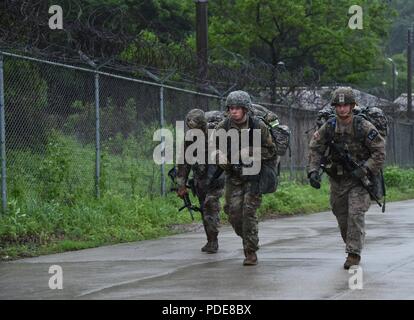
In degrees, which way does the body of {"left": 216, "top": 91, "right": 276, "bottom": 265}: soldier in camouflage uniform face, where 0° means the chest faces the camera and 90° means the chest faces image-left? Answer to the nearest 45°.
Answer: approximately 45°

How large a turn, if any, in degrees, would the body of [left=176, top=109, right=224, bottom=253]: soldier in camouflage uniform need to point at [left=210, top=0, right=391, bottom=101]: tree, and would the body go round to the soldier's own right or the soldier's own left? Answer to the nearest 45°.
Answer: approximately 135° to the soldier's own right

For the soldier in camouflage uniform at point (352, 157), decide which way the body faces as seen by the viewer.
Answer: toward the camera

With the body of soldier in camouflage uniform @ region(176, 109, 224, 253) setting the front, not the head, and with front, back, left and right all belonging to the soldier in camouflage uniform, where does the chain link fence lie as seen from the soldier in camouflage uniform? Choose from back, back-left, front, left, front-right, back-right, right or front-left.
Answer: right

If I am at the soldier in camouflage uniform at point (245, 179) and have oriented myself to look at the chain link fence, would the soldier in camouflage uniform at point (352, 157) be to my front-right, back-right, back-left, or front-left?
back-right

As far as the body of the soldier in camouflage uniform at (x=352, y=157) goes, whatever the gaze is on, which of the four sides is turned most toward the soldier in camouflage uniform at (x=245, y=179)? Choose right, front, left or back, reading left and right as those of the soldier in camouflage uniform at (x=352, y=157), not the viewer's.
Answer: right

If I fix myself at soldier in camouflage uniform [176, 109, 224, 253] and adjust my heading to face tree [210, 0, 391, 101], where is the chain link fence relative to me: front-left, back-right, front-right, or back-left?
front-left

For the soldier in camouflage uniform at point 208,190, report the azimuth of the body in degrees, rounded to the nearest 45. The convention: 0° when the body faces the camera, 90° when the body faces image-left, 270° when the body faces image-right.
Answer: approximately 45°

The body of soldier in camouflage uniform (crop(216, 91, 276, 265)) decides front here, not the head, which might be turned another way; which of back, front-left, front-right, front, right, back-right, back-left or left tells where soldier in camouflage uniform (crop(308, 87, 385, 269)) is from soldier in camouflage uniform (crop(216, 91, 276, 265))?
back-left

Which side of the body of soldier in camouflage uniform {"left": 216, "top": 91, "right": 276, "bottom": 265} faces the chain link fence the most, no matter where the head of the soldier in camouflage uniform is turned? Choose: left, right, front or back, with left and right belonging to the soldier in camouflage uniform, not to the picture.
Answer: right
